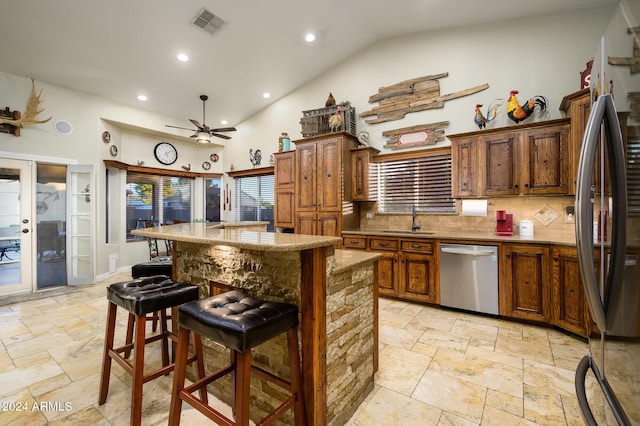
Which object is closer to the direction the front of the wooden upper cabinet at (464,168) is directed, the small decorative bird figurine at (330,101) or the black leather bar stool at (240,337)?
the black leather bar stool

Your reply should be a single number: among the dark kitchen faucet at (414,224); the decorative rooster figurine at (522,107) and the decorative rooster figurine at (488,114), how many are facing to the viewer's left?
2

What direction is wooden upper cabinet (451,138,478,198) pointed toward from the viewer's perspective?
toward the camera

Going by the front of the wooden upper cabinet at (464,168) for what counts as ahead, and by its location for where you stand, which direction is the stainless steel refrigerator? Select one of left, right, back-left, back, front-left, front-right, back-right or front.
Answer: front

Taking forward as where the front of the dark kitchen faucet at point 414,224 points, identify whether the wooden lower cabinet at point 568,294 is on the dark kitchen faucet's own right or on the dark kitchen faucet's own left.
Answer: on the dark kitchen faucet's own left

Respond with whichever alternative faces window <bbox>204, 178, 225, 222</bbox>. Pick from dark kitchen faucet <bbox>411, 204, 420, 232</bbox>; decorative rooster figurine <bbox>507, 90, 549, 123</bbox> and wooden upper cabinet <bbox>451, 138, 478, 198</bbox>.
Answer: the decorative rooster figurine

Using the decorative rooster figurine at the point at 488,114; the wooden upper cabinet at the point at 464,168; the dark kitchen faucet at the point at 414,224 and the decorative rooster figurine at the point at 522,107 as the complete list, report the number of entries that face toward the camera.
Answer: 2

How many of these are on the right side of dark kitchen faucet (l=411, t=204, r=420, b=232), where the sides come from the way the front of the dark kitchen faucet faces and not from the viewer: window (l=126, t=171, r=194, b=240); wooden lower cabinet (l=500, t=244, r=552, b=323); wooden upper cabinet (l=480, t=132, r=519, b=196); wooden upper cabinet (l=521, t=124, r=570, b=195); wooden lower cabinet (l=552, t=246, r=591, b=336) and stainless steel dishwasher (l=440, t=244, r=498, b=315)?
1

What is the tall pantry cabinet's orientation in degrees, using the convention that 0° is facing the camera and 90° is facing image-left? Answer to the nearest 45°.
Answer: approximately 45°

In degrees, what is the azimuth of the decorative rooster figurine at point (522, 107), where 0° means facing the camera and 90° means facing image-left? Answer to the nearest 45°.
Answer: approximately 90°

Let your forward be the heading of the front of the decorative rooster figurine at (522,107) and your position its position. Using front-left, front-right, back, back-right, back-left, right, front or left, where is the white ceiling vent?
front-left

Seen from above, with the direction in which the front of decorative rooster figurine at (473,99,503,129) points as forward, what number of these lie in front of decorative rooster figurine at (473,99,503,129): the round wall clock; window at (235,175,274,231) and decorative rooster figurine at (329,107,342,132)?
3

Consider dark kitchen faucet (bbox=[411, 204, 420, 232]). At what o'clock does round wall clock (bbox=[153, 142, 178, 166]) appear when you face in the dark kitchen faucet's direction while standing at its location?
The round wall clock is roughly at 3 o'clock from the dark kitchen faucet.

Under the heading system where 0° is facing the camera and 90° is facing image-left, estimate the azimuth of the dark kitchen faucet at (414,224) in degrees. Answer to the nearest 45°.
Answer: approximately 0°

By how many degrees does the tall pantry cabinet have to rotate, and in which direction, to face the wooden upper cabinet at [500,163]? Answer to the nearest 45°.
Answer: approximately 90° to its left

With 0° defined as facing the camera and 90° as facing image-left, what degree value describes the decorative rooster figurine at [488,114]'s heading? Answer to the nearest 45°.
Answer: approximately 90°
